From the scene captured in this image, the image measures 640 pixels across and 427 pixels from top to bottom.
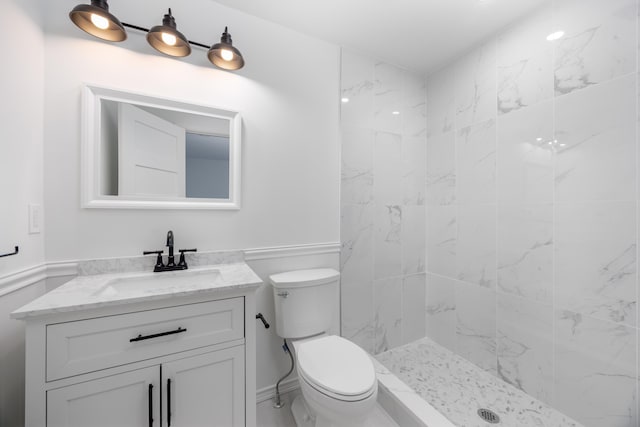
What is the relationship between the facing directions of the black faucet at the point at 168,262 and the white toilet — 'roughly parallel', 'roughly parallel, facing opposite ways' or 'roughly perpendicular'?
roughly parallel

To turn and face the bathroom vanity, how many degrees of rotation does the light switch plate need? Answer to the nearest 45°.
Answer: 0° — it already faces it

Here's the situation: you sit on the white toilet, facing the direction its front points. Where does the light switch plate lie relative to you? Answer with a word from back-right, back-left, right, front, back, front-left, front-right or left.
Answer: back-right

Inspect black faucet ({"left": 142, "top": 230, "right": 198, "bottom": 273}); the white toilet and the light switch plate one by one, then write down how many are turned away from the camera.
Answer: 0

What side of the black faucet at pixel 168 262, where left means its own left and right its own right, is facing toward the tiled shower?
left

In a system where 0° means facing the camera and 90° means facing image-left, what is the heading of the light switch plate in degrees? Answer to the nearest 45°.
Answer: approximately 315°

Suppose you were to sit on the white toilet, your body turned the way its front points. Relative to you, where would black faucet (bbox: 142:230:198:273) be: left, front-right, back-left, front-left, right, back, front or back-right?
back-right

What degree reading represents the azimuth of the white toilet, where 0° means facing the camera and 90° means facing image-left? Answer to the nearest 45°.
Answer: approximately 315°

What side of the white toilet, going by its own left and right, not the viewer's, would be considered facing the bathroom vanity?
right

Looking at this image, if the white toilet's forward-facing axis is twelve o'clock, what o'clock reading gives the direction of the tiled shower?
The tiled shower is roughly at 10 o'clock from the white toilet.

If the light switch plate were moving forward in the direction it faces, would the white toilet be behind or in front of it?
in front

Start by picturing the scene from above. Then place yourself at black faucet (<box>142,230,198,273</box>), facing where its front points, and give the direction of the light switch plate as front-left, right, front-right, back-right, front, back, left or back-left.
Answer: right

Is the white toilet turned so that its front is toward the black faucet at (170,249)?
no

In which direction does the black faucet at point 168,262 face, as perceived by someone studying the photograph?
facing the viewer
